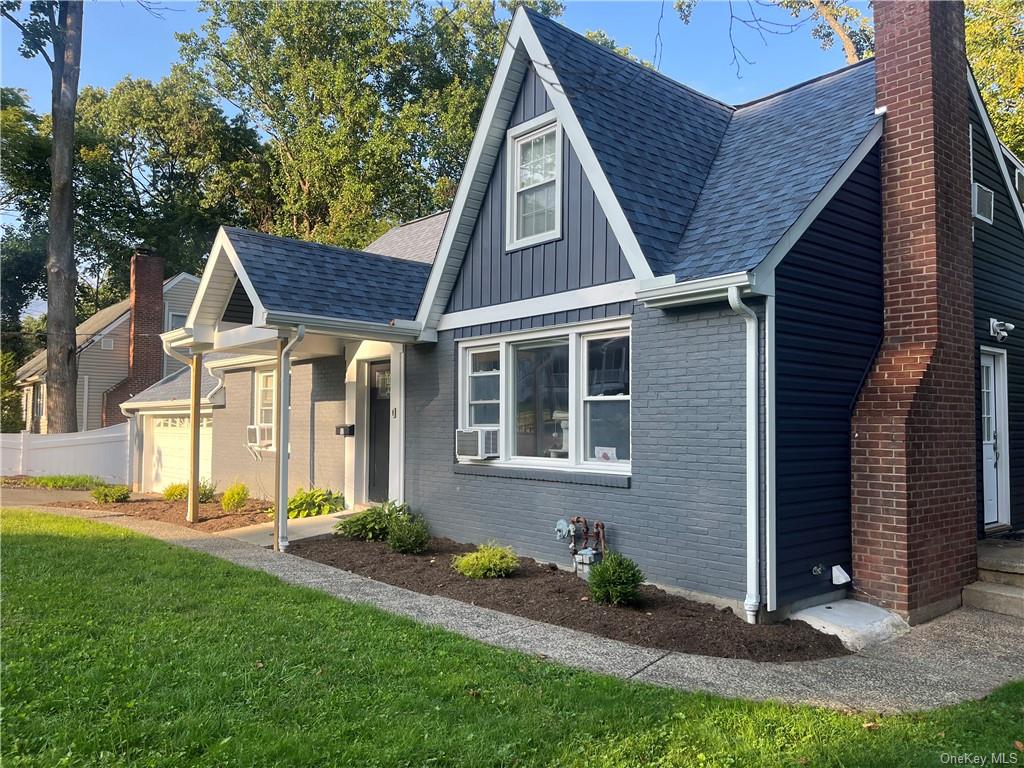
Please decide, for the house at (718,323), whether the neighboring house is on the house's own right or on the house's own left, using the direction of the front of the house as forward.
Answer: on the house's own right

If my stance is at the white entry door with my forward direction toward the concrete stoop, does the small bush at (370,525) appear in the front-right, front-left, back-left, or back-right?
front-right

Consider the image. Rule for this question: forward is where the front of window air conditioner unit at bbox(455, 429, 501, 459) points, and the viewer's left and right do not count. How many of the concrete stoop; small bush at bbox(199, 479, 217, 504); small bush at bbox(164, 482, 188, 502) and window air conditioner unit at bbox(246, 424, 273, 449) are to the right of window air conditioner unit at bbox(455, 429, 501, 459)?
3

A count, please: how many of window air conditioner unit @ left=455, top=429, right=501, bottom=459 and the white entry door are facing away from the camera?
0

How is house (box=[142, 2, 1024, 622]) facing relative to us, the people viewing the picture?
facing the viewer and to the left of the viewer

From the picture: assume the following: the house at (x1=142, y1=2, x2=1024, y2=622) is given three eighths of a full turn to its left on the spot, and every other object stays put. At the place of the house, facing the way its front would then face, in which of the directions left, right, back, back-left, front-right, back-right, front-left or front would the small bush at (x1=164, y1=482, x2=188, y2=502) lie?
back-left

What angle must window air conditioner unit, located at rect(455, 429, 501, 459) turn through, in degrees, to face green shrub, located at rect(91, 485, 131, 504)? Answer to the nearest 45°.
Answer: approximately 90° to its right

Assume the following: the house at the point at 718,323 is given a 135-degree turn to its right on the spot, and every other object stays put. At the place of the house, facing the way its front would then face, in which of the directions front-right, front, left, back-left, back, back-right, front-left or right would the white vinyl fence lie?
front-left

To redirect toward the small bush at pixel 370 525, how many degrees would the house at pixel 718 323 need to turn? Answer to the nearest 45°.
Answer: approximately 90° to its right

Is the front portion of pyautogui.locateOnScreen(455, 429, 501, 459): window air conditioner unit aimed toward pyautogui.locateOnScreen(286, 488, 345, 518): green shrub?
no

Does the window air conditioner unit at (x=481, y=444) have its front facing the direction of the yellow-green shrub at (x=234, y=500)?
no

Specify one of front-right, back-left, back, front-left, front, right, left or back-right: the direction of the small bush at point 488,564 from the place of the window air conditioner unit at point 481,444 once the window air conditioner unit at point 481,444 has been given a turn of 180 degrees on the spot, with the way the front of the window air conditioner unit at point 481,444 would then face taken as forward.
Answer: back-right

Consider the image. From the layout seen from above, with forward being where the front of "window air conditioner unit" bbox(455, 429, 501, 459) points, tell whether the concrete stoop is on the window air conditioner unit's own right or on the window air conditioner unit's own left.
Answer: on the window air conditioner unit's own left

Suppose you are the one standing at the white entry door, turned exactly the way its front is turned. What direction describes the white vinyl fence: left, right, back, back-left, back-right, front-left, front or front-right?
back-right

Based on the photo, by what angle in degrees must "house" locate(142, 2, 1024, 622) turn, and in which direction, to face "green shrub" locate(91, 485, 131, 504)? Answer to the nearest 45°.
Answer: approximately 90° to its right

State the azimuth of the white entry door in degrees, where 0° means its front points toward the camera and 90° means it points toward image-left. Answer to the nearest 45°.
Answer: approximately 315°
